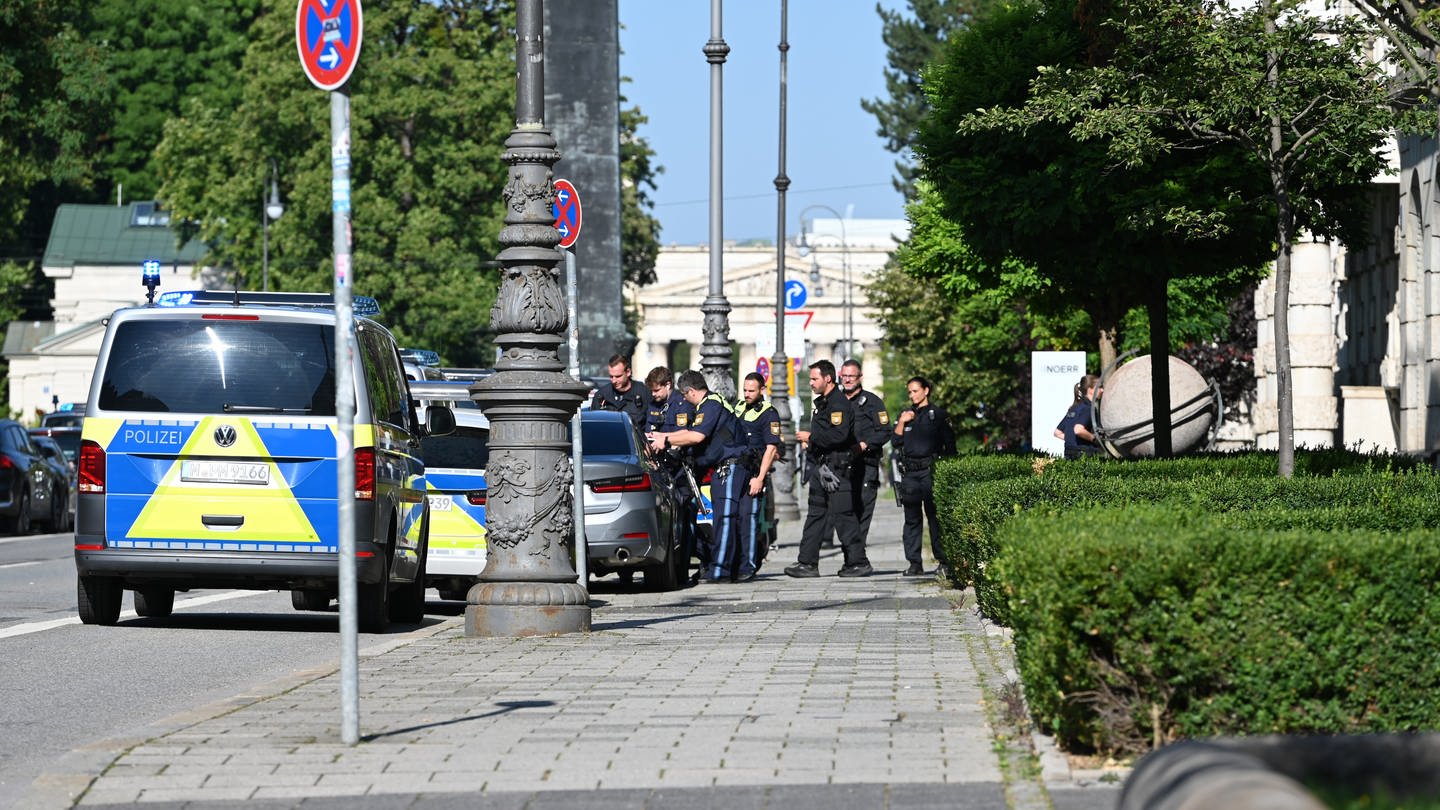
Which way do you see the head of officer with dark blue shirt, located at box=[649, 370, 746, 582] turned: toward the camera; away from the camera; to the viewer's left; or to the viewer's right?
to the viewer's left

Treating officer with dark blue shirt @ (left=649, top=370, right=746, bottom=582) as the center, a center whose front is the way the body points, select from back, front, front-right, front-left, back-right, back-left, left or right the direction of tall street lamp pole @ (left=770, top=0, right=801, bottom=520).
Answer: right

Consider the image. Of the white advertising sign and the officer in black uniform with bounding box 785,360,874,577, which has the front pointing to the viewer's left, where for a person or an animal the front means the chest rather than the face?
the officer in black uniform

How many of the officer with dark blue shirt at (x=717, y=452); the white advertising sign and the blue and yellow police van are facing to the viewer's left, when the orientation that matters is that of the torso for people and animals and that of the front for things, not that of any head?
1

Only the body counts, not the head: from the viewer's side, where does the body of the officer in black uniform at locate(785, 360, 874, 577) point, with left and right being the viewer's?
facing to the left of the viewer

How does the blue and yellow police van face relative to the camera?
away from the camera

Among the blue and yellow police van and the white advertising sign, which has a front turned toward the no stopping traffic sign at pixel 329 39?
the white advertising sign

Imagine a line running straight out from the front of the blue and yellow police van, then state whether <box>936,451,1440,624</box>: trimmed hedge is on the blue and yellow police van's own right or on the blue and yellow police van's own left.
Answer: on the blue and yellow police van's own right

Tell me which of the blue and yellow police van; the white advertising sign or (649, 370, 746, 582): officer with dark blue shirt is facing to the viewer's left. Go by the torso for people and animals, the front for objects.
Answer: the officer with dark blue shirt

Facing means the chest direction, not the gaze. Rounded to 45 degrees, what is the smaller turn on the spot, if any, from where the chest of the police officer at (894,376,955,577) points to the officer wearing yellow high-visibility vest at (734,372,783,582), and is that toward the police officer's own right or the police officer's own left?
approximately 45° to the police officer's own right

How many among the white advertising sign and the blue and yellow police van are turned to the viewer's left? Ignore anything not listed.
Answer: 0

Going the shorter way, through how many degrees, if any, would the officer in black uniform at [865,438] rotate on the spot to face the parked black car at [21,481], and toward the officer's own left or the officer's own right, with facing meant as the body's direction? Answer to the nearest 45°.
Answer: approximately 90° to the officer's own right

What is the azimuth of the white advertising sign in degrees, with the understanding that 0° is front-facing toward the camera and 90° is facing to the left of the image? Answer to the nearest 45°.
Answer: approximately 0°
